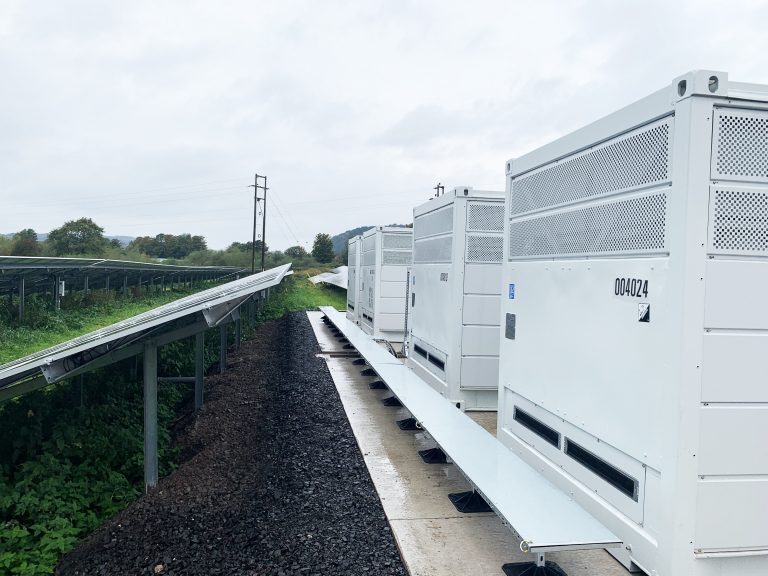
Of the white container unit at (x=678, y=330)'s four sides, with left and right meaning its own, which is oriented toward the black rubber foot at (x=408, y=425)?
front

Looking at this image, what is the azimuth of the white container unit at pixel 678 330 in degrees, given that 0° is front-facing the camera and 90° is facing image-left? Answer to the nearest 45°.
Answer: approximately 45°

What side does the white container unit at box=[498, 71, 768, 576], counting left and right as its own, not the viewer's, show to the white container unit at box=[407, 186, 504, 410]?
right

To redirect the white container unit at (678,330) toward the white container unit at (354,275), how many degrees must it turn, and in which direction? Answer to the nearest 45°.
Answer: approximately 90° to its right

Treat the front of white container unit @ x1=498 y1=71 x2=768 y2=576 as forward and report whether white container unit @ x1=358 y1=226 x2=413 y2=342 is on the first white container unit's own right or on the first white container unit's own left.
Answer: on the first white container unit's own right
